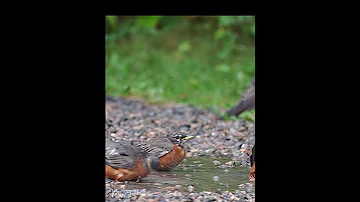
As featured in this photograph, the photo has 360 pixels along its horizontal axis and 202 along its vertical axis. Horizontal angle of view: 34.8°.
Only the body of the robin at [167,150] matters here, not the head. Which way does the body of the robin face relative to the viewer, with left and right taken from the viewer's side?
facing to the right of the viewer

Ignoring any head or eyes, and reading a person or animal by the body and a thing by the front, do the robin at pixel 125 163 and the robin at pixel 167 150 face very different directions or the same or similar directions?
same or similar directions

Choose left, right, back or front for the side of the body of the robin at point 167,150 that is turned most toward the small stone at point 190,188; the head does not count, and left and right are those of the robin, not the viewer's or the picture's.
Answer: right

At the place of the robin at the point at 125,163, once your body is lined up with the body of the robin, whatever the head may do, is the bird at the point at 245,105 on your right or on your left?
on your left

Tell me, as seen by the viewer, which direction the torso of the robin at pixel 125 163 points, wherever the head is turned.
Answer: to the viewer's right

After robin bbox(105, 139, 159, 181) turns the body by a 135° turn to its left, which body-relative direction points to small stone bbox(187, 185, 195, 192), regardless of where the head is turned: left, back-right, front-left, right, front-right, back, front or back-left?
back
